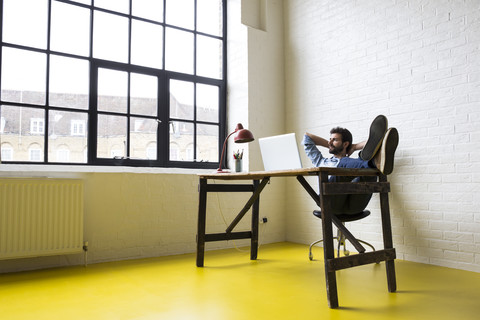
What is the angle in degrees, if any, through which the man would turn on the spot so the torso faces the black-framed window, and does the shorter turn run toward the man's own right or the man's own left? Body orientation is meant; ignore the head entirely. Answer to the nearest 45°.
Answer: approximately 135° to the man's own right

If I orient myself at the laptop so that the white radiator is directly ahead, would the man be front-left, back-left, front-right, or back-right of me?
back-right

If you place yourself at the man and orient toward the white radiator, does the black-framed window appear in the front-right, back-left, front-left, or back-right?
front-right

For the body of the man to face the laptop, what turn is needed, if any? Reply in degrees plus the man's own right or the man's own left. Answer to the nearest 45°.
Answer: approximately 90° to the man's own right

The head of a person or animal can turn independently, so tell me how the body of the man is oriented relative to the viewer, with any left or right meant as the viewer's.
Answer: facing the viewer and to the right of the viewer

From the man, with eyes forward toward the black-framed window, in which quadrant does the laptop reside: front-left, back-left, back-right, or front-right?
front-left

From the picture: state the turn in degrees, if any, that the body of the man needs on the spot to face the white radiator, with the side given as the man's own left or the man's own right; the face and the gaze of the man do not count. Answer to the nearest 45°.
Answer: approximately 135° to the man's own right
